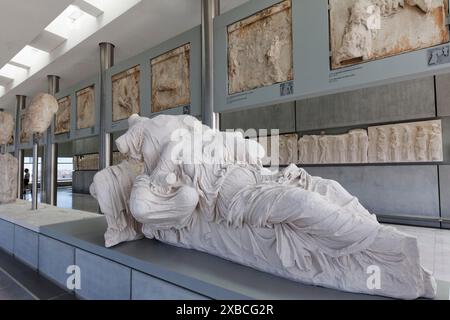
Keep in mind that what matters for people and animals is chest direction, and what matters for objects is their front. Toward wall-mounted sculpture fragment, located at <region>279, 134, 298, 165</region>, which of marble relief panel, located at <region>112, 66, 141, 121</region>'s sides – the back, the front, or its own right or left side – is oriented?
left

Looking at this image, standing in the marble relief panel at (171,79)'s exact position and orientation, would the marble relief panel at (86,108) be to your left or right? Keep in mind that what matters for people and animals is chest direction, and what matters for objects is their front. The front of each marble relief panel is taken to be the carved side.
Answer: on your right

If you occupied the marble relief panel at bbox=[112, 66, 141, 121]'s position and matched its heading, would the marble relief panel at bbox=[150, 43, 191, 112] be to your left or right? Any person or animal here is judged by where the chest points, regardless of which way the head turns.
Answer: on your left

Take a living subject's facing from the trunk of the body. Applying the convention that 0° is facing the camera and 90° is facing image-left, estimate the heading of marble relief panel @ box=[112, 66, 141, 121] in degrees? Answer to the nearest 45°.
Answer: approximately 45°

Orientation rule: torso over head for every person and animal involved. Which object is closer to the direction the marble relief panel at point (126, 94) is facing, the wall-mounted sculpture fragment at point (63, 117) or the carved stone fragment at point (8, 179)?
the carved stone fragment

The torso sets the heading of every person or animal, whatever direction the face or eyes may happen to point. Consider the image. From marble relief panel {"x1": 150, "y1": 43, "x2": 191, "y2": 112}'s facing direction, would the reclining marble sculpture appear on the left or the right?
on its left

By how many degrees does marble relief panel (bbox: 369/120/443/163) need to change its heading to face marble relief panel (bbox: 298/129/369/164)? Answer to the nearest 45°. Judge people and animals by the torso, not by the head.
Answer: approximately 45° to its right
